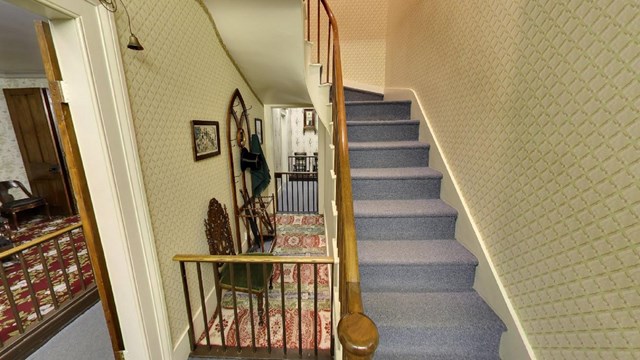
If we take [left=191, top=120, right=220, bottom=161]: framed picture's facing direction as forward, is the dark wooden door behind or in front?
behind

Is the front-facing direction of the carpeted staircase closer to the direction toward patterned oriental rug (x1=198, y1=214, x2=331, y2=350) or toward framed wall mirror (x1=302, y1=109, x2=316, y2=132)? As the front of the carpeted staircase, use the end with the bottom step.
the patterned oriental rug

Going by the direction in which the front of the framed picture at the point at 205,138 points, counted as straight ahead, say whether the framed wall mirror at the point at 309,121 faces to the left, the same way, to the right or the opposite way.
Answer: to the right

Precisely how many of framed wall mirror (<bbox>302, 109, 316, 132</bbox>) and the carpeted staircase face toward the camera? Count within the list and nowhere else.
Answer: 2

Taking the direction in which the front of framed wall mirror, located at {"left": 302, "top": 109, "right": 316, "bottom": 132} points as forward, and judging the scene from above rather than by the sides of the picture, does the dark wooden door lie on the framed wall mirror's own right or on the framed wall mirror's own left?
on the framed wall mirror's own right

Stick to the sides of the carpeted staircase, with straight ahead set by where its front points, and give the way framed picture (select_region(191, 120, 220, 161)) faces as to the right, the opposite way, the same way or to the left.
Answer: to the left

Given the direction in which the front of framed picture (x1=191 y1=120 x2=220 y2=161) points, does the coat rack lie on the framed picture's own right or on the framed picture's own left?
on the framed picture's own left

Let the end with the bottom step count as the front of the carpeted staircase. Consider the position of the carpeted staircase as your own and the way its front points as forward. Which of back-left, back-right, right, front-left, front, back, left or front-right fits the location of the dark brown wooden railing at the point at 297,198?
back-right

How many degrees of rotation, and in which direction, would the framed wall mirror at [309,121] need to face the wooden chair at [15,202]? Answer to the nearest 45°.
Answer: approximately 45° to its right

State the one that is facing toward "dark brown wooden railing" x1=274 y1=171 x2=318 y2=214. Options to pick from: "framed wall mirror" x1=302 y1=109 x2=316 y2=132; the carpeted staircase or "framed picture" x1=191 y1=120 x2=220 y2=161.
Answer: "framed wall mirror" x1=302 y1=109 x2=316 y2=132

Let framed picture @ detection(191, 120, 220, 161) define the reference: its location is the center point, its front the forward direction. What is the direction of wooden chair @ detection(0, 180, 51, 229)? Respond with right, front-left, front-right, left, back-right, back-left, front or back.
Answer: back

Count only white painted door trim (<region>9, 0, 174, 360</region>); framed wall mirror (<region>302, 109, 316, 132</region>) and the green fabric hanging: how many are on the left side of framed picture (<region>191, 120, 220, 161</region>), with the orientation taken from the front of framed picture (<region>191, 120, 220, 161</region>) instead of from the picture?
2

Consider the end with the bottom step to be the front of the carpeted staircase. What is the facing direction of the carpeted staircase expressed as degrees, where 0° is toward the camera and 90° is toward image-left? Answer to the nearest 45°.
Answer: approximately 0°
